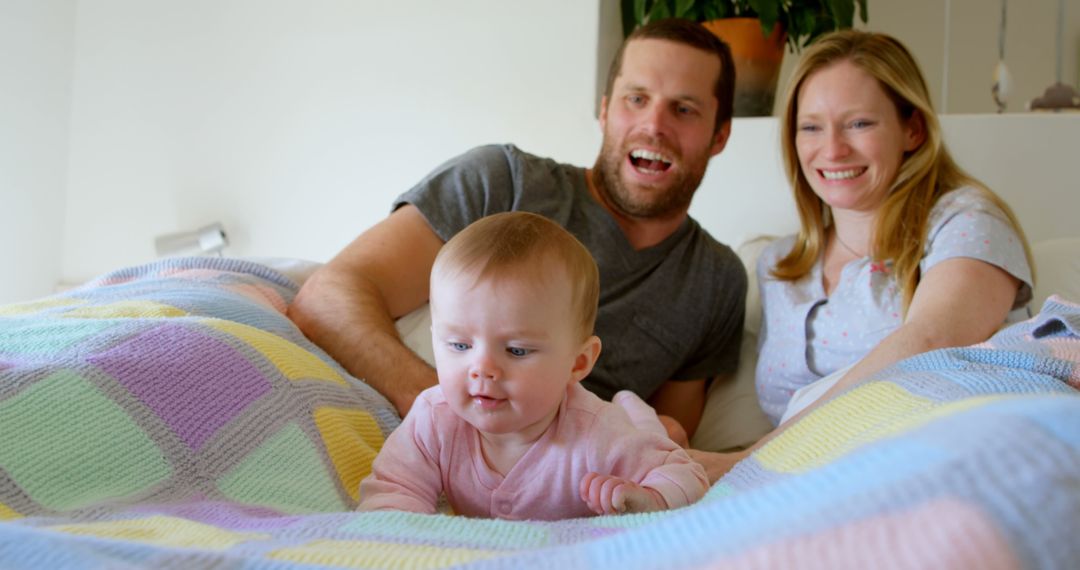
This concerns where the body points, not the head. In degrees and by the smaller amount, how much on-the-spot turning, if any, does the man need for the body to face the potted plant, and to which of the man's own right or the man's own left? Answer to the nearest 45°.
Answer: approximately 135° to the man's own left

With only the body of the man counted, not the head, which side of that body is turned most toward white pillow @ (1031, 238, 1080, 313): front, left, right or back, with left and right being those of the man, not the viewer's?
left

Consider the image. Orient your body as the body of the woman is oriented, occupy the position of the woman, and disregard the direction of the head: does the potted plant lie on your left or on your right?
on your right

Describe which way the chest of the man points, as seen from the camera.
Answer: toward the camera

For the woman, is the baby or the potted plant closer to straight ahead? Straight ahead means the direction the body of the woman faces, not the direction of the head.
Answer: the baby

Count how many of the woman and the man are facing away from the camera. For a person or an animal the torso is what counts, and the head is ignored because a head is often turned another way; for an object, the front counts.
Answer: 0

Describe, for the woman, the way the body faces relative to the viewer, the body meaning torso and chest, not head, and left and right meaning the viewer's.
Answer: facing the viewer and to the left of the viewer

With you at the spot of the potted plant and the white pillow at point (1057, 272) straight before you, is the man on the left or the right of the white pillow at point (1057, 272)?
right
